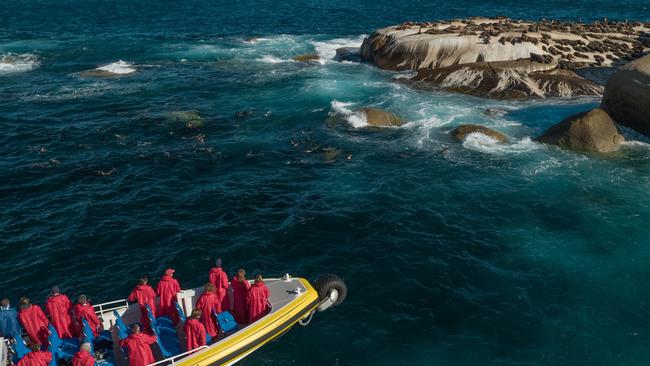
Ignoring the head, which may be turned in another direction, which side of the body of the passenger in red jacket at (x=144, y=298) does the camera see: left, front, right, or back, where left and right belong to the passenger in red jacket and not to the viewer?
back

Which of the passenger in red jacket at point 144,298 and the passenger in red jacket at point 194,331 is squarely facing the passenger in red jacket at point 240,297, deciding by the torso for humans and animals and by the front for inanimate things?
the passenger in red jacket at point 194,331

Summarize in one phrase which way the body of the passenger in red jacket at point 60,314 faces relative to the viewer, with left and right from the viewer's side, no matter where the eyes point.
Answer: facing away from the viewer

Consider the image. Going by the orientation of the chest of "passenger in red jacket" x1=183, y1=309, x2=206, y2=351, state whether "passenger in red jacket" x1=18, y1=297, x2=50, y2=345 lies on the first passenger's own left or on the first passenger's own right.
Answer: on the first passenger's own left

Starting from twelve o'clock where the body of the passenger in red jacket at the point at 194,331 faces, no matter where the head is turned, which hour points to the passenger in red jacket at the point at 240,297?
the passenger in red jacket at the point at 240,297 is roughly at 12 o'clock from the passenger in red jacket at the point at 194,331.

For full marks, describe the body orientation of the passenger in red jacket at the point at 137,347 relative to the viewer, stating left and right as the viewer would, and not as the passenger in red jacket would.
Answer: facing away from the viewer

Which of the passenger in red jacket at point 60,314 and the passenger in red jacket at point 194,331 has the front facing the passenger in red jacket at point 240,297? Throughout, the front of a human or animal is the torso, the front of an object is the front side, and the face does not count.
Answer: the passenger in red jacket at point 194,331

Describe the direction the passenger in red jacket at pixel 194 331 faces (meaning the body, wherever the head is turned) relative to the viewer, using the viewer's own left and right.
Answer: facing away from the viewer and to the right of the viewer
